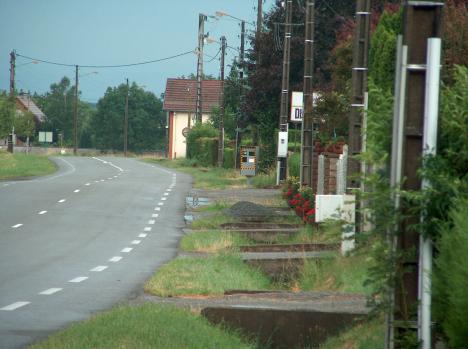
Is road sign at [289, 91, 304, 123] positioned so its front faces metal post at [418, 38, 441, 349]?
yes

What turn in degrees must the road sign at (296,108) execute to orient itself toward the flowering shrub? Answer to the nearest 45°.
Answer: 0° — it already faces it

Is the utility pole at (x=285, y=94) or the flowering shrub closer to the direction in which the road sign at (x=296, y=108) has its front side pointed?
the flowering shrub

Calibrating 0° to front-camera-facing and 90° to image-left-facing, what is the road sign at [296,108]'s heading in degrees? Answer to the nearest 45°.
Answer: approximately 0°

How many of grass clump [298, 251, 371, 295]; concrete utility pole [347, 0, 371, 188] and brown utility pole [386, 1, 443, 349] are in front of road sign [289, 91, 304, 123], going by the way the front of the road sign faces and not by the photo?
3

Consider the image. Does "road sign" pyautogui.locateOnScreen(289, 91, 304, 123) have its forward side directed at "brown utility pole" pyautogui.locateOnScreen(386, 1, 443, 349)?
yes

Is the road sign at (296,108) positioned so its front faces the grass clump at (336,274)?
yes
